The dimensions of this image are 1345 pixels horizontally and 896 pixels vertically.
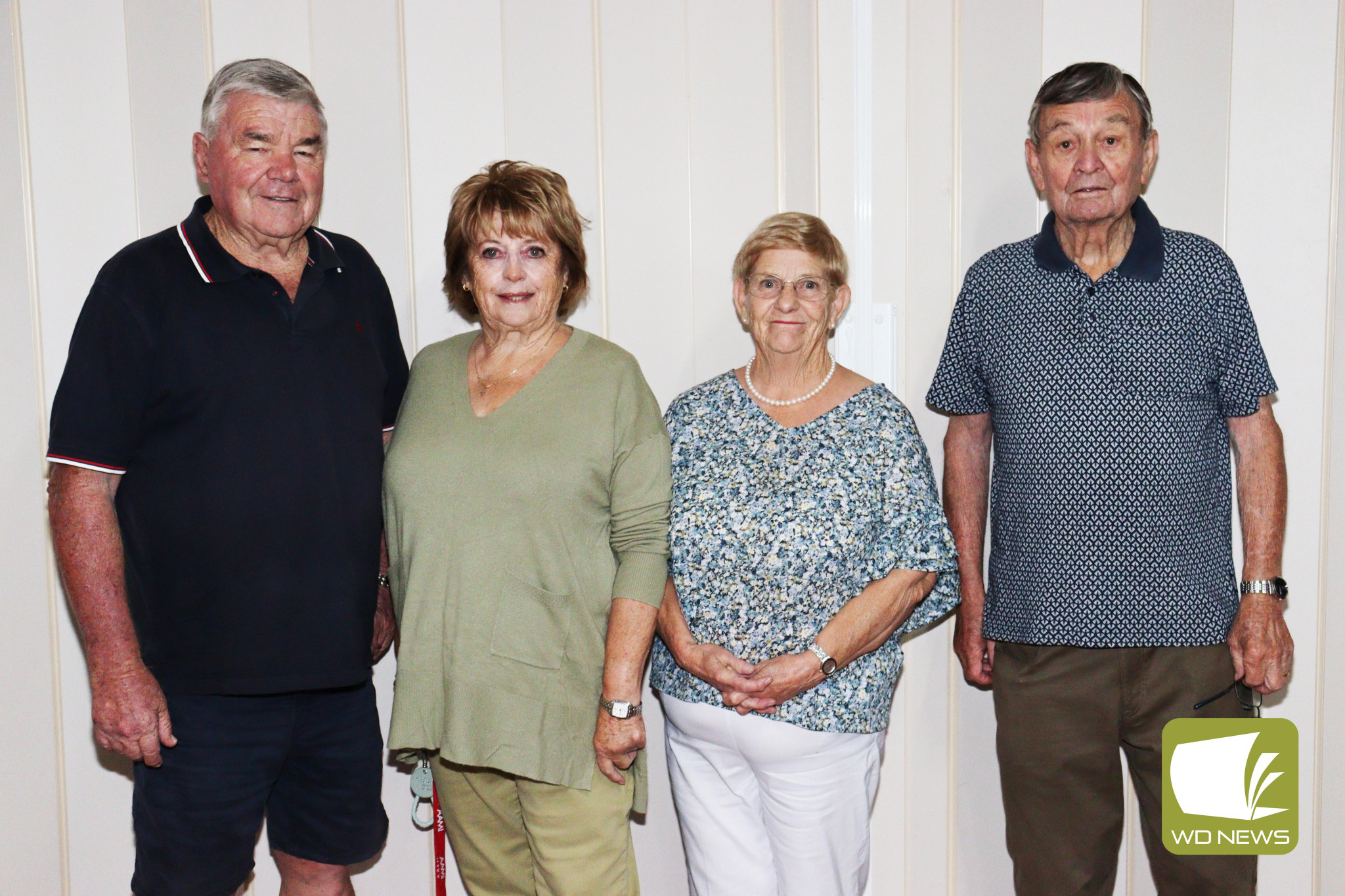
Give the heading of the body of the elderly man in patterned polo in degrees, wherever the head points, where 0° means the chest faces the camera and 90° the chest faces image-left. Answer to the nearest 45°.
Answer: approximately 0°

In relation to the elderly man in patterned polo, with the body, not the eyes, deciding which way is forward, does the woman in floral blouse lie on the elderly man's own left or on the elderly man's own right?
on the elderly man's own right

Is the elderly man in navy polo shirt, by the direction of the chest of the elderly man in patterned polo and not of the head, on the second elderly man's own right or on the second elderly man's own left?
on the second elderly man's own right

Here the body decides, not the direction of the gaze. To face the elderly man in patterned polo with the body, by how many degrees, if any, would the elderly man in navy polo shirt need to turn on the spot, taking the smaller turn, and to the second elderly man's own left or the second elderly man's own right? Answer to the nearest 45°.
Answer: approximately 45° to the second elderly man's own left
